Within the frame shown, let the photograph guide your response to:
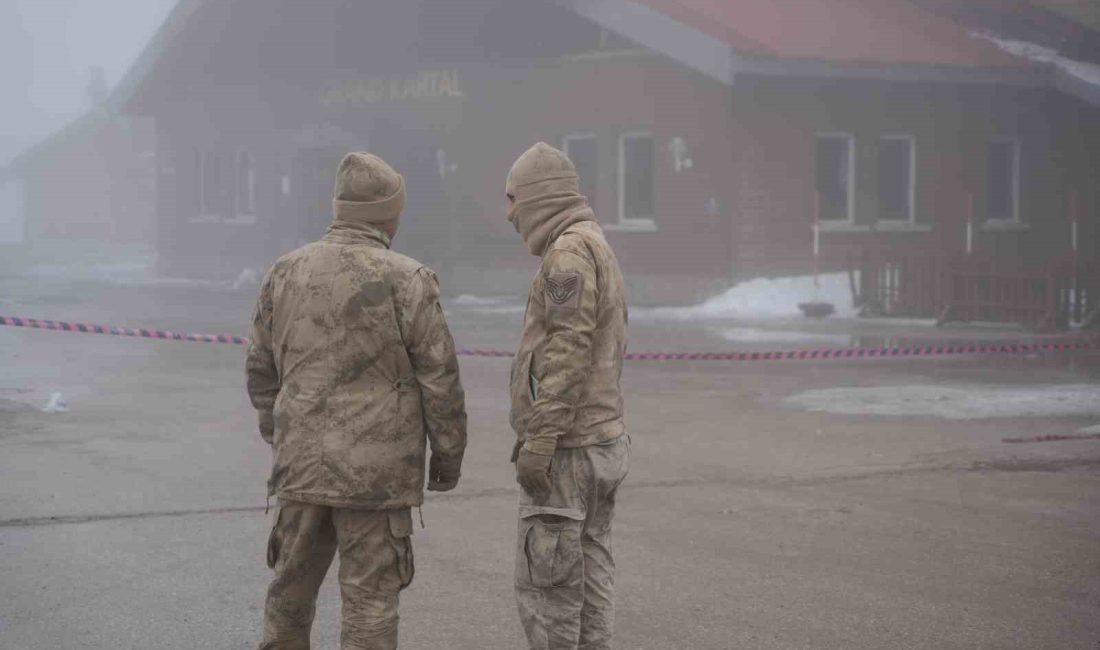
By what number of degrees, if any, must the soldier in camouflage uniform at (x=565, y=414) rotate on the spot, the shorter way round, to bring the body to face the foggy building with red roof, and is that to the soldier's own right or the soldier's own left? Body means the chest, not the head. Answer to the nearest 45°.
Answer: approximately 90° to the soldier's own right

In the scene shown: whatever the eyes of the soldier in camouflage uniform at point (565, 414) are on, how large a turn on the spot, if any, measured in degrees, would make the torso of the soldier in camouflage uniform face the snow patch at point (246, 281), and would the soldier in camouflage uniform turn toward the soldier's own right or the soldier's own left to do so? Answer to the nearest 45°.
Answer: approximately 90° to the soldier's own right

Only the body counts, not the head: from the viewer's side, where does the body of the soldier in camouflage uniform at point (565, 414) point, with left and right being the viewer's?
facing to the left of the viewer

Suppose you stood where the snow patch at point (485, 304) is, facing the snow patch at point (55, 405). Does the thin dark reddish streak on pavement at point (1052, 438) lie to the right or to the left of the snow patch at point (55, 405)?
left

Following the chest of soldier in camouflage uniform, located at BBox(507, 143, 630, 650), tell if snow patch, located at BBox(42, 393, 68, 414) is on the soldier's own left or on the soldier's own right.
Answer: on the soldier's own right

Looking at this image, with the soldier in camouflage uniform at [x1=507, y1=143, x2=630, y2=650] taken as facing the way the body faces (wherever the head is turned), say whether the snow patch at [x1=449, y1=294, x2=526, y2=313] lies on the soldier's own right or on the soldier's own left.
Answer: on the soldier's own right

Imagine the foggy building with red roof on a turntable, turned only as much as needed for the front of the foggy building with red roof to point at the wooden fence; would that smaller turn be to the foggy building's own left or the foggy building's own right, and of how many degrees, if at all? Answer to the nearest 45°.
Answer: approximately 90° to the foggy building's own left

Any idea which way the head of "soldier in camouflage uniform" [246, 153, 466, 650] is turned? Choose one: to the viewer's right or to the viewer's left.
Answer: to the viewer's right

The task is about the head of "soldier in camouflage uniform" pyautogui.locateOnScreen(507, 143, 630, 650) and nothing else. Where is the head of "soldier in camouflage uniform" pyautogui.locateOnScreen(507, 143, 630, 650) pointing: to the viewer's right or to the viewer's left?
to the viewer's left

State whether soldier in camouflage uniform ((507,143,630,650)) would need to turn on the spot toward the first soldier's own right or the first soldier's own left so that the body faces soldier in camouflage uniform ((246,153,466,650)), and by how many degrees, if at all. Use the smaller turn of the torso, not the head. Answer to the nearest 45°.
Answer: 0° — they already face them

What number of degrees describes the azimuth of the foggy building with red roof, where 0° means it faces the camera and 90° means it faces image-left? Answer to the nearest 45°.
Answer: approximately 45°

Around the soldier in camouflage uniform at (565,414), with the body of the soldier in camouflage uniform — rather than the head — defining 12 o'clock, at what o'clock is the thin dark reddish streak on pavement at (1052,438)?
The thin dark reddish streak on pavement is roughly at 4 o'clock from the soldier in camouflage uniform.

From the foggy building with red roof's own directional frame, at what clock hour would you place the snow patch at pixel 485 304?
The snow patch is roughly at 1 o'clock from the foggy building with red roof.
